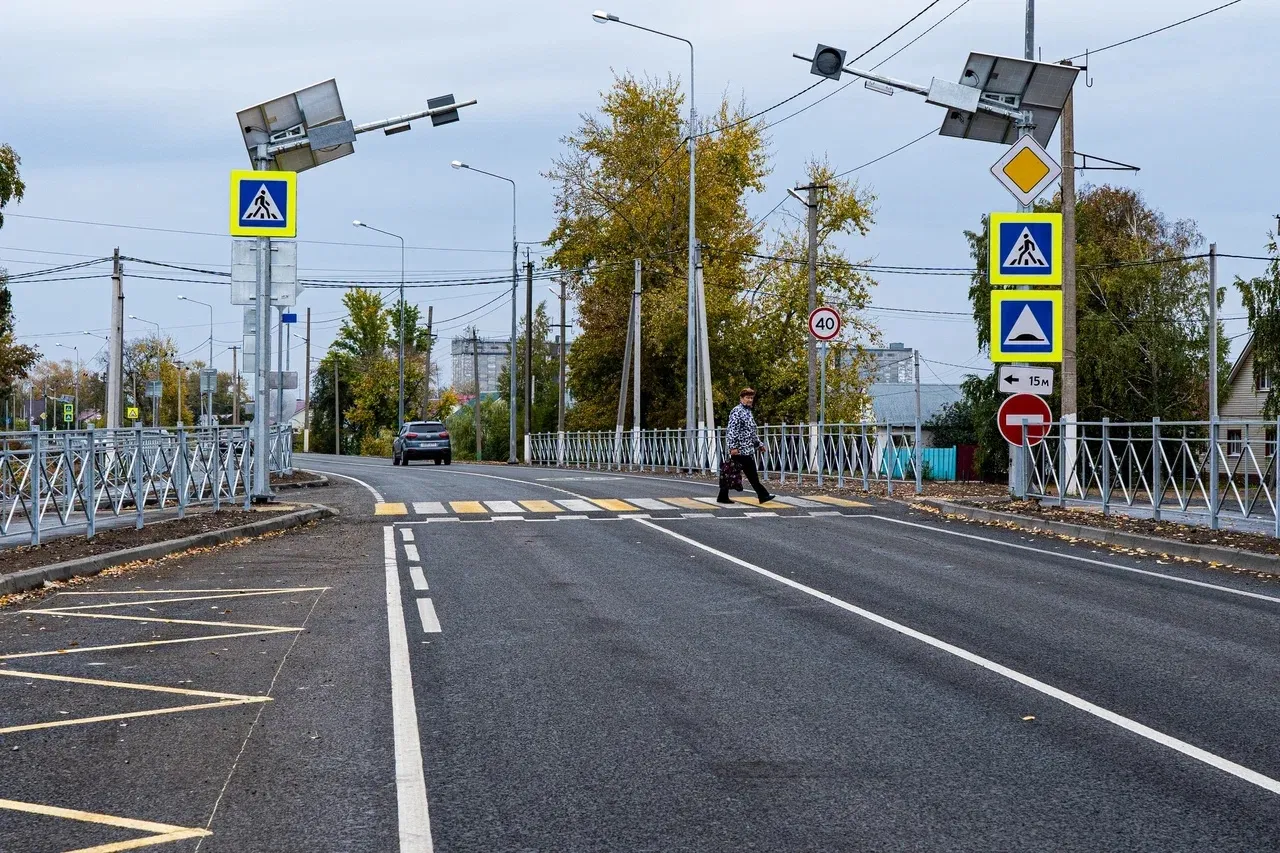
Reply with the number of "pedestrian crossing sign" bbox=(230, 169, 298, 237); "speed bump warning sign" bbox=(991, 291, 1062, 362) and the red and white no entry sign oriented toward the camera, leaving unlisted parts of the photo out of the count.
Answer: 3

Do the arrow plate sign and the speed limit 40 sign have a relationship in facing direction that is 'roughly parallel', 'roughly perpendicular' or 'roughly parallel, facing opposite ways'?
roughly parallel

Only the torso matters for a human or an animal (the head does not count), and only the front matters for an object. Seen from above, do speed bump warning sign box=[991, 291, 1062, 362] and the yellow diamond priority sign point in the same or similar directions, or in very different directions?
same or similar directions

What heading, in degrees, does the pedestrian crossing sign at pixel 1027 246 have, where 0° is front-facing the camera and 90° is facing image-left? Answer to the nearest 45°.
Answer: approximately 0°

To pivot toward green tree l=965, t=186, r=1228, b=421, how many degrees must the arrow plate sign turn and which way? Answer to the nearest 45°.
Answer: approximately 180°

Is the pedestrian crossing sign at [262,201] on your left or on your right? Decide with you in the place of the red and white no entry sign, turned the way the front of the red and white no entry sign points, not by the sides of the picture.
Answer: on your right

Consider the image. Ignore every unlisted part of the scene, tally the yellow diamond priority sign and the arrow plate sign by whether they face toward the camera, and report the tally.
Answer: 2

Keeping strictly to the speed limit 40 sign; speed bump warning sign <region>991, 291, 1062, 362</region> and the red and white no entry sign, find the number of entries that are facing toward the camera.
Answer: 3

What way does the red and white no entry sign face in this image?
toward the camera

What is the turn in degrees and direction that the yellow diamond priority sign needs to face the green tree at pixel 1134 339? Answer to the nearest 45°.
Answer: approximately 180°

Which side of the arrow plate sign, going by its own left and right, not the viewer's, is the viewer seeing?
front

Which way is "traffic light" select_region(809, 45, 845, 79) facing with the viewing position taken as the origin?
facing the viewer

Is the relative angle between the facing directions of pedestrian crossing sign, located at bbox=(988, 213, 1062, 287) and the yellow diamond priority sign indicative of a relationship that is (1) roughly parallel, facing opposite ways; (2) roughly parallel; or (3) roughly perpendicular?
roughly parallel
